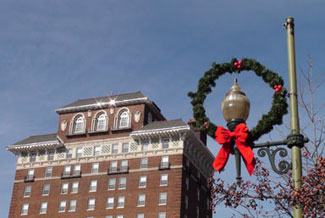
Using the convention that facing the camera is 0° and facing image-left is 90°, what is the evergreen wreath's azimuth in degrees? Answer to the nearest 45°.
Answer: approximately 0°
